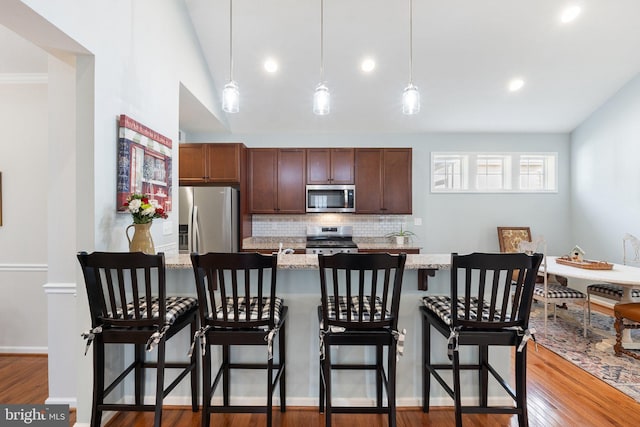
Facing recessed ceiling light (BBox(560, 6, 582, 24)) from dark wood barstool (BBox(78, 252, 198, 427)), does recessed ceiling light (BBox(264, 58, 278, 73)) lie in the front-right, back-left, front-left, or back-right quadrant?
front-left

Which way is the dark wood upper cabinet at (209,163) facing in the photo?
toward the camera

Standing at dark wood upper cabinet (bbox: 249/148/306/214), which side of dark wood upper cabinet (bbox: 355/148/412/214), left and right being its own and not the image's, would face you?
right

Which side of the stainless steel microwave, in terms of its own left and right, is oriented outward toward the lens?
front

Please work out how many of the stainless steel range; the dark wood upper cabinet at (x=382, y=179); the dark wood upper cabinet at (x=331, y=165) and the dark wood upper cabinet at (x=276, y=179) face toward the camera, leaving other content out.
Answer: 4

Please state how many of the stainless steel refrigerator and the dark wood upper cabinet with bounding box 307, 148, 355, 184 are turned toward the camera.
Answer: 2

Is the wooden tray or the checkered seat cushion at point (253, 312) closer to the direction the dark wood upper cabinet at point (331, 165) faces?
the checkered seat cushion

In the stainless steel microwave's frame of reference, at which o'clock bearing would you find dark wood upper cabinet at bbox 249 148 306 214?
The dark wood upper cabinet is roughly at 3 o'clock from the stainless steel microwave.

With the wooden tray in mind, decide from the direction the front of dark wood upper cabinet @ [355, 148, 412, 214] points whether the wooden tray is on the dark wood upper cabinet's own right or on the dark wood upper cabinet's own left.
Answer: on the dark wood upper cabinet's own left

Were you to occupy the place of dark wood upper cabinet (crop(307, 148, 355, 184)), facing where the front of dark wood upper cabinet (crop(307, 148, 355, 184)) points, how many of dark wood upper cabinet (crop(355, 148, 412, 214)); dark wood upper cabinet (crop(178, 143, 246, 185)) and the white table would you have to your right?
1

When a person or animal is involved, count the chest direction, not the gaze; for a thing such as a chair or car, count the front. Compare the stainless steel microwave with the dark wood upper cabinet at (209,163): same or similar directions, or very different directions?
same or similar directions

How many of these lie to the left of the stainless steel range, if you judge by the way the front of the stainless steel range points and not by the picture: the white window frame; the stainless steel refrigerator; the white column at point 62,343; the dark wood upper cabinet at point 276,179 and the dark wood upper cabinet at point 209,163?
1

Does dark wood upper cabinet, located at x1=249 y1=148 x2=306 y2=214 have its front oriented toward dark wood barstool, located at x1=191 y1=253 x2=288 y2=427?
yes

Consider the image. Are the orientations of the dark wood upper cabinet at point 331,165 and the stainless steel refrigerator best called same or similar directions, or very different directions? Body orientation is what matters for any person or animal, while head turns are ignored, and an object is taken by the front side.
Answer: same or similar directions

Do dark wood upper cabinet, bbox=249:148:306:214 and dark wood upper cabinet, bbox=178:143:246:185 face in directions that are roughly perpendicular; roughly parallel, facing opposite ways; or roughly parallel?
roughly parallel

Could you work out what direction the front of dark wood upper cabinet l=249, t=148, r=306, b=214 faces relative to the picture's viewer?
facing the viewer
